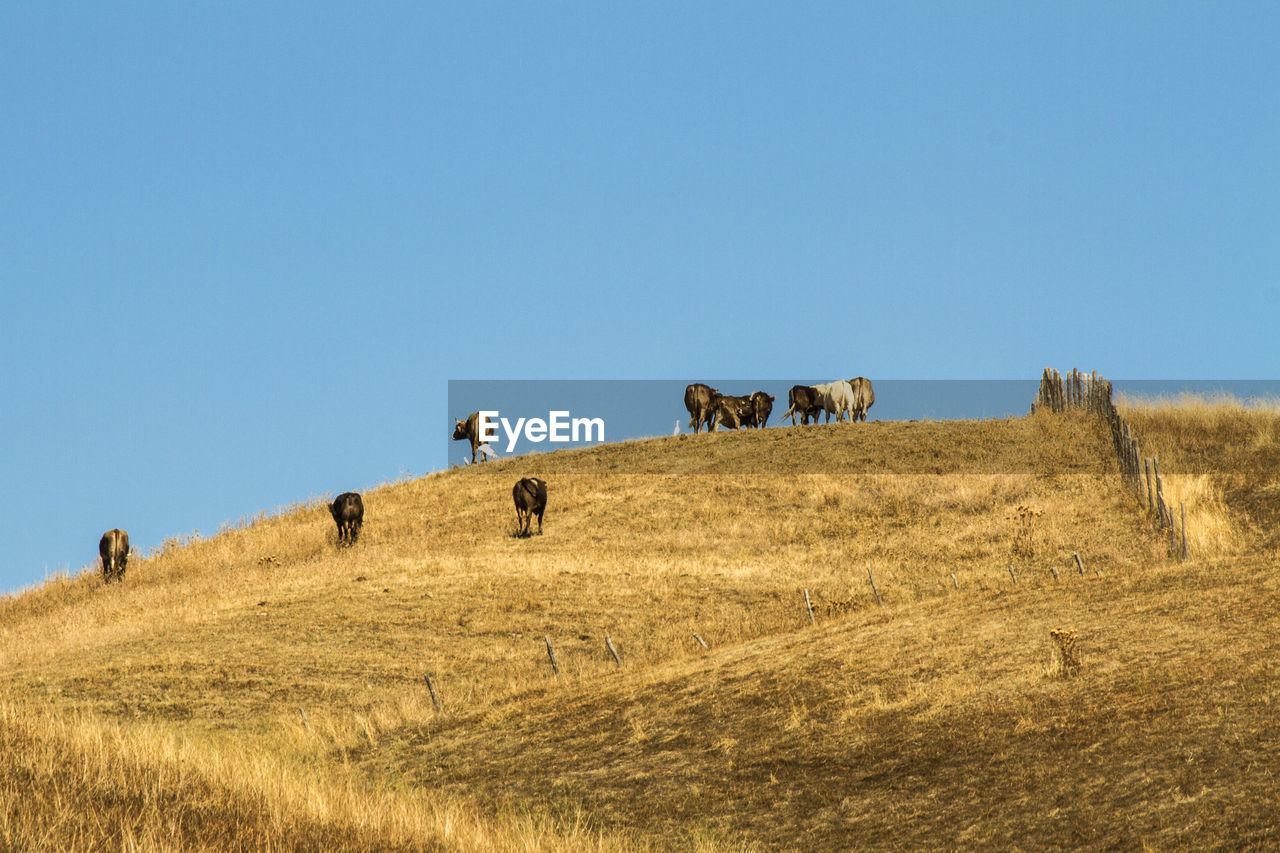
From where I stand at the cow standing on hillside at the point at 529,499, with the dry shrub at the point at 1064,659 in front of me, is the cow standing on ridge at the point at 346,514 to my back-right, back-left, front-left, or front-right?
back-right

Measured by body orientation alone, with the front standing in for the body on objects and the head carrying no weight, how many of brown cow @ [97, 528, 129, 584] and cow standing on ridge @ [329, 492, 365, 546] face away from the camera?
2

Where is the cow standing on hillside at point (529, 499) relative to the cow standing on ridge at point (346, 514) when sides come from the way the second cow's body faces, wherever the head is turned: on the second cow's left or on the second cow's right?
on the second cow's right

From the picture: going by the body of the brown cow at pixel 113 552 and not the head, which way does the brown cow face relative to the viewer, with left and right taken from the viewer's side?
facing away from the viewer

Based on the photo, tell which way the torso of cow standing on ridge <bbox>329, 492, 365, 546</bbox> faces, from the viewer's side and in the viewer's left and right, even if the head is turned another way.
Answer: facing away from the viewer
